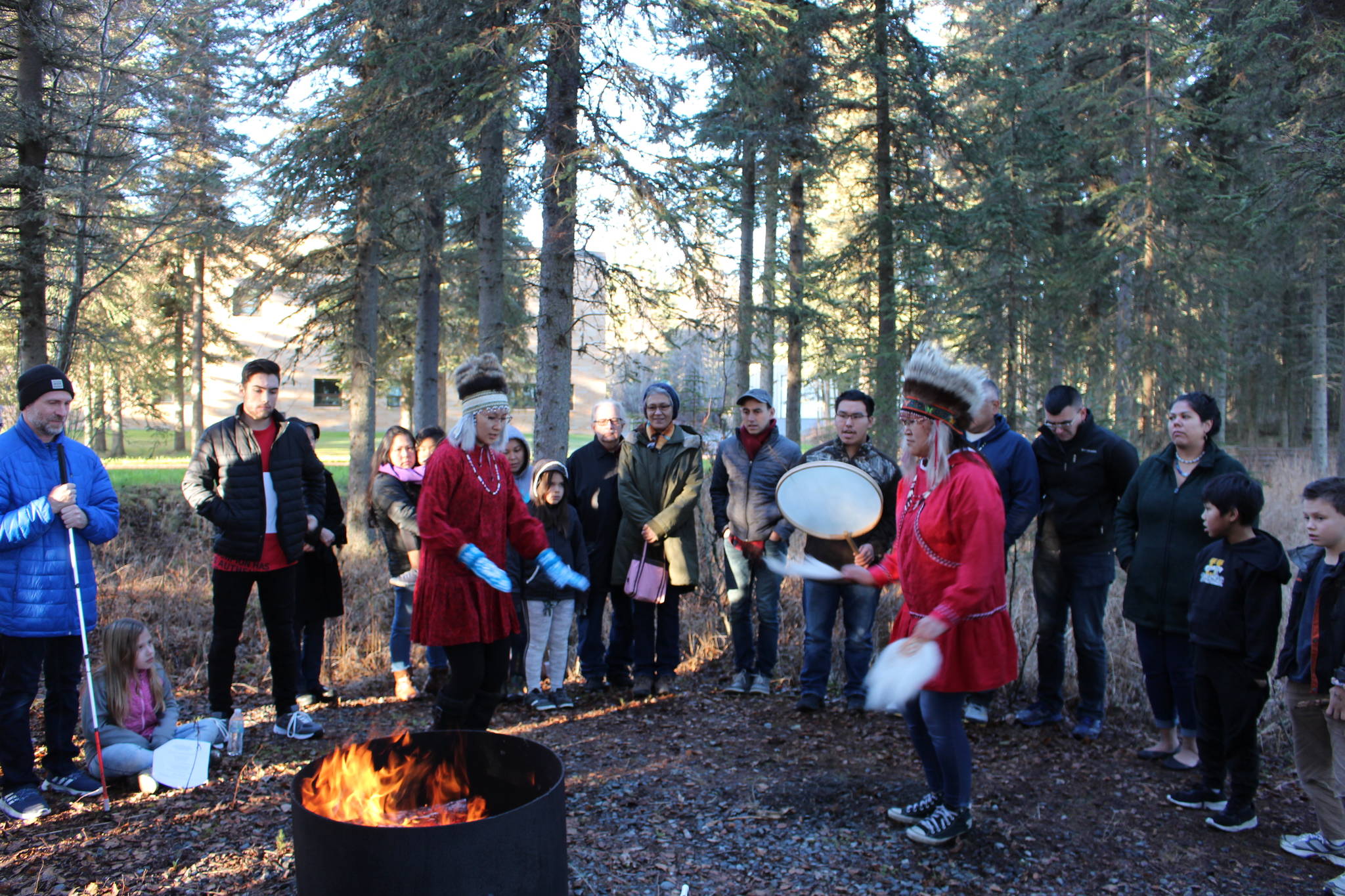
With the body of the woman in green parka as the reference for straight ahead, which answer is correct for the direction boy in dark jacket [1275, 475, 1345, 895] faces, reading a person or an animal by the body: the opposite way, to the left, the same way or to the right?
to the right

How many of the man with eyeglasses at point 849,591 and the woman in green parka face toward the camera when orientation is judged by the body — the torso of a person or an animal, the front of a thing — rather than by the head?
2

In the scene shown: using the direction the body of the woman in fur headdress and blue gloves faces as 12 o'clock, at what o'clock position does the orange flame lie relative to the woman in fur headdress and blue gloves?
The orange flame is roughly at 2 o'clock from the woman in fur headdress and blue gloves.

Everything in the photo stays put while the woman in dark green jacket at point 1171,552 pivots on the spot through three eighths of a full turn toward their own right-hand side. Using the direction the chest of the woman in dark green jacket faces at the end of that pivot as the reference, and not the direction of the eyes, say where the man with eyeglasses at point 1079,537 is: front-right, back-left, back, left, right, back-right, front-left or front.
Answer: front-left

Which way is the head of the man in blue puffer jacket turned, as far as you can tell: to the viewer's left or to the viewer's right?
to the viewer's right

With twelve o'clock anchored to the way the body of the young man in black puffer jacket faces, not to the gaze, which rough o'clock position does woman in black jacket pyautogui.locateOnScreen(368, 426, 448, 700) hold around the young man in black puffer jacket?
The woman in black jacket is roughly at 9 o'clock from the young man in black puffer jacket.
